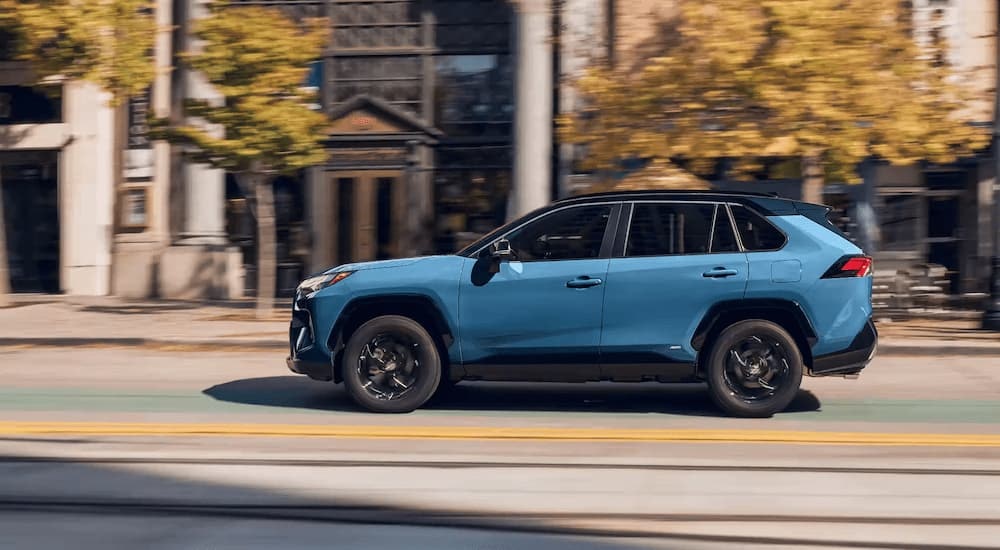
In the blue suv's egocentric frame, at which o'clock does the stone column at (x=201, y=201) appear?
The stone column is roughly at 2 o'clock from the blue suv.

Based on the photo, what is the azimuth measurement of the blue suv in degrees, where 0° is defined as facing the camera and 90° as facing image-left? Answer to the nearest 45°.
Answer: approximately 90°

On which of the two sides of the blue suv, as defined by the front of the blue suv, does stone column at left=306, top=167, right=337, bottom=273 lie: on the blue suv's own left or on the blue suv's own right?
on the blue suv's own right

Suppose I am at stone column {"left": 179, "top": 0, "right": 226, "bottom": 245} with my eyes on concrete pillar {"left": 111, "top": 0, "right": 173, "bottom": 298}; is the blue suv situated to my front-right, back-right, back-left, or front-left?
back-left

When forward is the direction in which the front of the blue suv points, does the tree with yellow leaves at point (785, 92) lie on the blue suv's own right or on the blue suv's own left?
on the blue suv's own right

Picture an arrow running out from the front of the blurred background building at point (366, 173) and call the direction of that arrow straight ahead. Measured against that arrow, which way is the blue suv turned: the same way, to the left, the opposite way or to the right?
to the right

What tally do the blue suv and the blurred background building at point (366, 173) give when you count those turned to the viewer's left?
1

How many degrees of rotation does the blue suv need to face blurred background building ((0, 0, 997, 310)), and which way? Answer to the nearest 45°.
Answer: approximately 90° to its right

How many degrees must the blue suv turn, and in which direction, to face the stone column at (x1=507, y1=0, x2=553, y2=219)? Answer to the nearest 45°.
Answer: approximately 90° to its right
